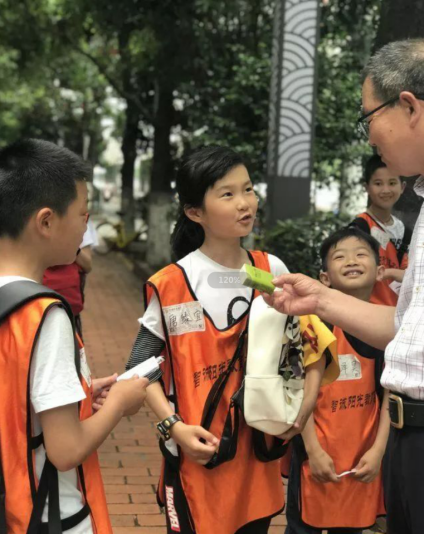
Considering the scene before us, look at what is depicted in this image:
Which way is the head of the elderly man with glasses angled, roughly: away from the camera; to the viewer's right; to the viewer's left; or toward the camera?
to the viewer's left

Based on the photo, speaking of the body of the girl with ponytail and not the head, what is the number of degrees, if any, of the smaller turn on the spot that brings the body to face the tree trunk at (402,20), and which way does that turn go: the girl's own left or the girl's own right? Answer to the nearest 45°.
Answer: approximately 90° to the girl's own left

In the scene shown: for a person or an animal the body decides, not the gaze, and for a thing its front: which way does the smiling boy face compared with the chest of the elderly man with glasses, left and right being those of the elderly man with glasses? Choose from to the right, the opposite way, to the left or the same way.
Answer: to the left

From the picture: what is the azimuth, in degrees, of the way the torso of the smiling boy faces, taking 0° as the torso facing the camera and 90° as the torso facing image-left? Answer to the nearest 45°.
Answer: approximately 0°

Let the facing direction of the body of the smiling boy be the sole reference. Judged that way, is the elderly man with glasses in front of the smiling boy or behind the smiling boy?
in front

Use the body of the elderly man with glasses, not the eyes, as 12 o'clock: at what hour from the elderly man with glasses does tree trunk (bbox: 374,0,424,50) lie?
The tree trunk is roughly at 3 o'clock from the elderly man with glasses.

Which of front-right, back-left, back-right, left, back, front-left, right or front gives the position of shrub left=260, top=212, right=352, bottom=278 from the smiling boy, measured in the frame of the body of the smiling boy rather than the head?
back

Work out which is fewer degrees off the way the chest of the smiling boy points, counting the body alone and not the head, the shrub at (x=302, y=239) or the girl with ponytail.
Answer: the girl with ponytail

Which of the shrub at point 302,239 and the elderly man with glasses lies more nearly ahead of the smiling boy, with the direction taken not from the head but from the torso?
the elderly man with glasses

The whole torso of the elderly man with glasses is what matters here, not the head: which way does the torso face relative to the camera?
to the viewer's left
